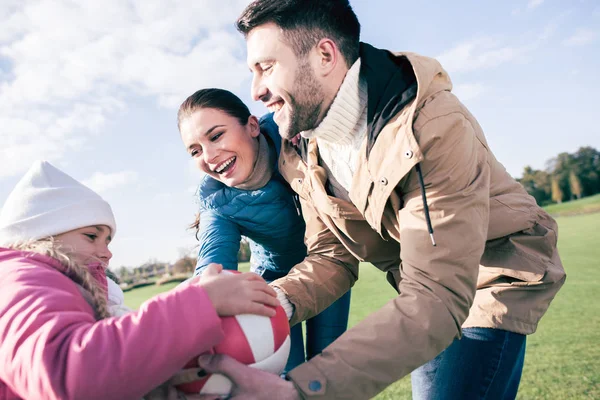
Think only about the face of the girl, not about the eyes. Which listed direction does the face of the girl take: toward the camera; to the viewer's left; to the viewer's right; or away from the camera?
to the viewer's right

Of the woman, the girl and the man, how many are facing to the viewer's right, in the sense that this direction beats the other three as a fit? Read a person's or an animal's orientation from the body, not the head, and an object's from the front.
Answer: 1

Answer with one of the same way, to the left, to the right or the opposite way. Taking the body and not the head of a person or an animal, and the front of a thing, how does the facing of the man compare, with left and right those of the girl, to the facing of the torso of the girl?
the opposite way

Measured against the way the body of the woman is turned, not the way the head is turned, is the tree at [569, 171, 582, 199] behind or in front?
behind

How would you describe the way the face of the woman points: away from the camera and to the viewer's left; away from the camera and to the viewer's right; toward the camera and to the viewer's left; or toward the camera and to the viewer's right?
toward the camera and to the viewer's left

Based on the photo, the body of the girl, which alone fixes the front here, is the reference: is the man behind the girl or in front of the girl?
in front

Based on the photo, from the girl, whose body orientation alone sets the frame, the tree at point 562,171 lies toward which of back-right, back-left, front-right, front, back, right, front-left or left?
front-left

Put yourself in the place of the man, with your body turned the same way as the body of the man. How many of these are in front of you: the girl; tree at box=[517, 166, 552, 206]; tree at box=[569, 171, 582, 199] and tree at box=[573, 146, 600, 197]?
1

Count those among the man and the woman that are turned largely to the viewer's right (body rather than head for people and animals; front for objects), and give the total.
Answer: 0

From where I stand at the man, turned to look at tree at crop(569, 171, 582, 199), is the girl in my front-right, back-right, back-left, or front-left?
back-left

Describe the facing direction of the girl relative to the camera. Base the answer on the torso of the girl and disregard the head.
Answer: to the viewer's right

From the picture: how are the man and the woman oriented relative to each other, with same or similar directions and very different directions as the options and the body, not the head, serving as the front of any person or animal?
same or similar directions

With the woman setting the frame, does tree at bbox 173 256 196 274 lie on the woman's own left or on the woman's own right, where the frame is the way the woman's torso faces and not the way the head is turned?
on the woman's own right

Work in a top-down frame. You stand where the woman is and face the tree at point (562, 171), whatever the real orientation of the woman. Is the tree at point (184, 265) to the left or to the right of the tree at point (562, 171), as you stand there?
left

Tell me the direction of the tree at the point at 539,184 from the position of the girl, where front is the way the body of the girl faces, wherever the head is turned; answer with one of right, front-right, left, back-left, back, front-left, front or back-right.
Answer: front-left

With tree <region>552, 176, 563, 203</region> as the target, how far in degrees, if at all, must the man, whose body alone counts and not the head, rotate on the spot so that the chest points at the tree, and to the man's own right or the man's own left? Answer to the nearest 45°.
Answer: approximately 135° to the man's own right

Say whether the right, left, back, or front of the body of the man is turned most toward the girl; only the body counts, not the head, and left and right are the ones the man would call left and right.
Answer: front

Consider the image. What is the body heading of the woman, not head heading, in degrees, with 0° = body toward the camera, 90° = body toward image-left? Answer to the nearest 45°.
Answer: approximately 45°
